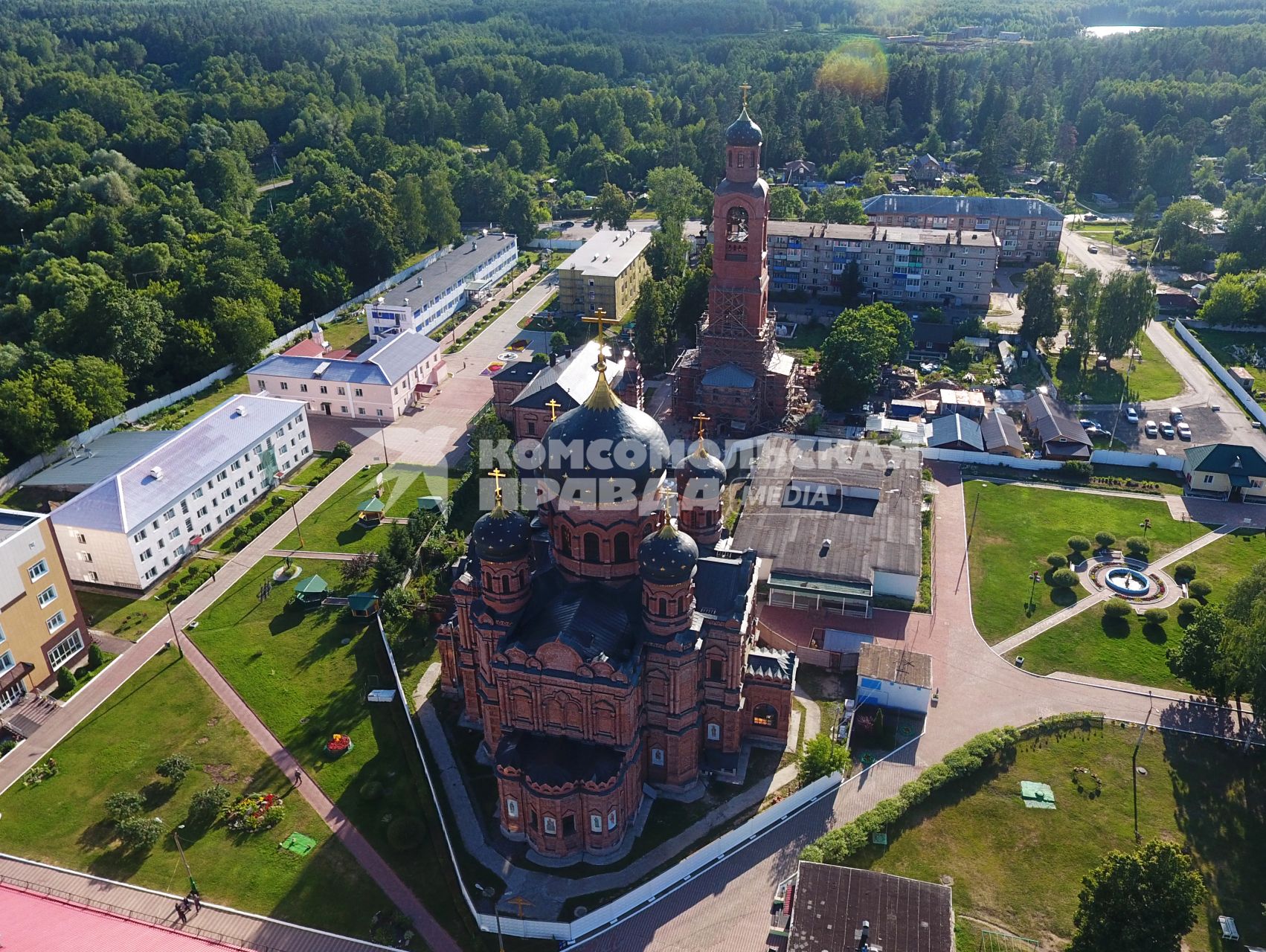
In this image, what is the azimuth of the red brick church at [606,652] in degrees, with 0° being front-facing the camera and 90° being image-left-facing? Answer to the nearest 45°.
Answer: approximately 180°

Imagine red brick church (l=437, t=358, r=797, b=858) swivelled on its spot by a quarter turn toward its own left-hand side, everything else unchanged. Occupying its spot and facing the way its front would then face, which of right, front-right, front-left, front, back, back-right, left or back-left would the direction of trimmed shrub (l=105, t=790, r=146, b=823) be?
front

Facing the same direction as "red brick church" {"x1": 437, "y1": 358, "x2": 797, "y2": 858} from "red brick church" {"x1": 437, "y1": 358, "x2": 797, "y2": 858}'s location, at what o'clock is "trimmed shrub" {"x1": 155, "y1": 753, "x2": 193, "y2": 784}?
The trimmed shrub is roughly at 9 o'clock from the red brick church.

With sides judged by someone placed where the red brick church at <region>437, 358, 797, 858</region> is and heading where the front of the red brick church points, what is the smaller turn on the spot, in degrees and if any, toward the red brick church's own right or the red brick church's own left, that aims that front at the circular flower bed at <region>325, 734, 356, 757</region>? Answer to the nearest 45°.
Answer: approximately 90° to the red brick church's own left

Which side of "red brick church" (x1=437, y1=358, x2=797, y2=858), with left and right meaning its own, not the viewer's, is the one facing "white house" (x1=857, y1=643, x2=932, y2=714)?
right

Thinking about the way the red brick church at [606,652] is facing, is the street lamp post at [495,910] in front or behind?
behind

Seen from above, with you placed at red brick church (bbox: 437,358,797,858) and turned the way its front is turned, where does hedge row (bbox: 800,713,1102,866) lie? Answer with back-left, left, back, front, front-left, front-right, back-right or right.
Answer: right

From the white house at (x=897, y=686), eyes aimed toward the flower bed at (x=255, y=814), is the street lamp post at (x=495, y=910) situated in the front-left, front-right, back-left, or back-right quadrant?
front-left

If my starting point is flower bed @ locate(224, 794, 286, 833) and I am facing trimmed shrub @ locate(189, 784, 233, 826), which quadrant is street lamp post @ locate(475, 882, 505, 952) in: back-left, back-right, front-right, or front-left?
back-left

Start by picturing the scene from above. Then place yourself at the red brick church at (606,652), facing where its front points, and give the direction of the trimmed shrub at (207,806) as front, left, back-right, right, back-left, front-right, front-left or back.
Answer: left

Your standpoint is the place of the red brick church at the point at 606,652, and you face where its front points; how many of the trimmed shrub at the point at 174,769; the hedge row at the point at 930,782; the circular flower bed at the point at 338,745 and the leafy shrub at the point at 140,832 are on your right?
1

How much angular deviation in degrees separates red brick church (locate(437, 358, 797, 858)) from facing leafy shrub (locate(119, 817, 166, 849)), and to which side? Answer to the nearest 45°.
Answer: approximately 90° to its left

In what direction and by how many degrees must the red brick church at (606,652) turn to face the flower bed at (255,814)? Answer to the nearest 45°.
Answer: approximately 90° to its left

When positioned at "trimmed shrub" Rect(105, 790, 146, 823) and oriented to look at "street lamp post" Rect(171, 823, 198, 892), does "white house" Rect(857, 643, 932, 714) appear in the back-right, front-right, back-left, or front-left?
front-left

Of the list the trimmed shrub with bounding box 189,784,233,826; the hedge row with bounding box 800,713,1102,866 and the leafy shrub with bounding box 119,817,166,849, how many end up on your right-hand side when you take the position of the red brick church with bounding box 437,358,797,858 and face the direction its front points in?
1

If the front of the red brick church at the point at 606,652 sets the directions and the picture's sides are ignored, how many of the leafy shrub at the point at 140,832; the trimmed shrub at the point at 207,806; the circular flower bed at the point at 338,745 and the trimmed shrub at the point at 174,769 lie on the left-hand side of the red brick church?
4

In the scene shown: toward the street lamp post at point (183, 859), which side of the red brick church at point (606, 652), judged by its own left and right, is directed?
left
